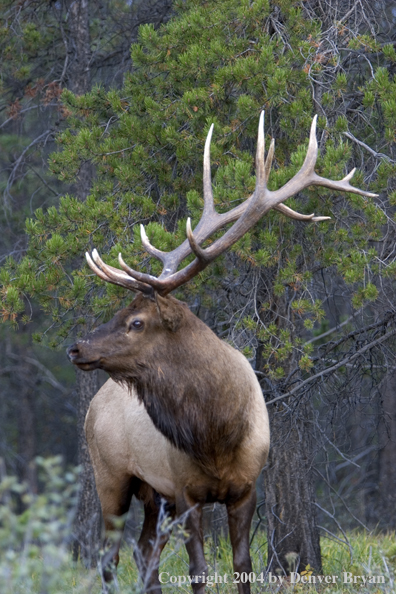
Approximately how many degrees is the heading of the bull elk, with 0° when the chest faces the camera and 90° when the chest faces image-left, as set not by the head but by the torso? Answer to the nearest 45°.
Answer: approximately 315°
